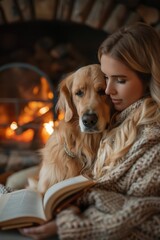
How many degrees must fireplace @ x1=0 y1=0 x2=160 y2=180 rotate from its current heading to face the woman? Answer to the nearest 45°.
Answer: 0° — it already faces them

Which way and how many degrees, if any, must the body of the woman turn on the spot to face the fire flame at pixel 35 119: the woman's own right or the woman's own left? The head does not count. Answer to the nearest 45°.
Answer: approximately 90° to the woman's own right

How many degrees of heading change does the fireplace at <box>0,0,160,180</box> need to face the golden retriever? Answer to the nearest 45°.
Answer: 0° — it already faces it

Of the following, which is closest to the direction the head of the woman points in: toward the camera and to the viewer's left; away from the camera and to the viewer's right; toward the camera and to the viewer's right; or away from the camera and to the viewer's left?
toward the camera and to the viewer's left

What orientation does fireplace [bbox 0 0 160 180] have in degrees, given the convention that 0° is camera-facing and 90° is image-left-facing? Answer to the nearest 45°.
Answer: approximately 0°
